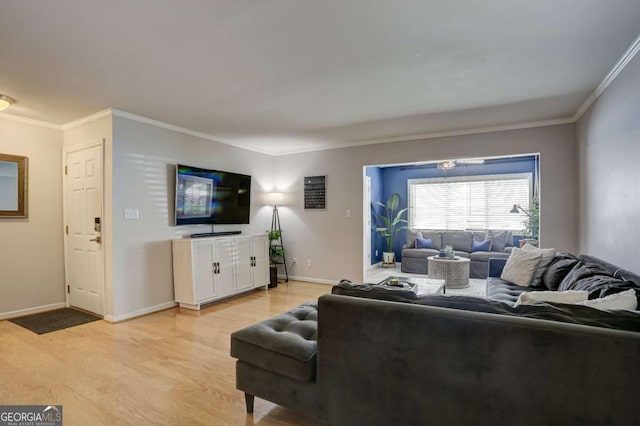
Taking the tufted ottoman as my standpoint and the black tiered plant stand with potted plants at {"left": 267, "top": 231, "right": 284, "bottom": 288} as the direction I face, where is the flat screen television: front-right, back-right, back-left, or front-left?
front-left

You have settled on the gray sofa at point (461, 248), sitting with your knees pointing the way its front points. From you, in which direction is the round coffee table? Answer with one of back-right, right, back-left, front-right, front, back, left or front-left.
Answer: front

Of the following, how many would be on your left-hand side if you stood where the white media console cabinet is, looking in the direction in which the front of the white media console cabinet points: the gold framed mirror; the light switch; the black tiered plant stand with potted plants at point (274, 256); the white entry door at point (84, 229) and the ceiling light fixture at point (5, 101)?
1

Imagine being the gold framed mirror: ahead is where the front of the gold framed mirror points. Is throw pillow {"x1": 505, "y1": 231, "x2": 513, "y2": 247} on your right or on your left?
on your left

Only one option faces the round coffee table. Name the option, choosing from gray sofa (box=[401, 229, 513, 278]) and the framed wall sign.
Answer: the gray sofa

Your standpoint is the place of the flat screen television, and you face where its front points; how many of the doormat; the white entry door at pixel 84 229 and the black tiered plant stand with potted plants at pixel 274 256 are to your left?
1

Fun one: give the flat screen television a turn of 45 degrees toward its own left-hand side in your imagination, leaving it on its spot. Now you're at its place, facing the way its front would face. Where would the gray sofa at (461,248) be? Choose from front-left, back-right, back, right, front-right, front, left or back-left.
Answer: front

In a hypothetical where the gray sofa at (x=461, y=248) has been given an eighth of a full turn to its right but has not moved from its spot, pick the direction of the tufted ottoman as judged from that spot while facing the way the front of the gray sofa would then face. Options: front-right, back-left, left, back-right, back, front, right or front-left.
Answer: front-left

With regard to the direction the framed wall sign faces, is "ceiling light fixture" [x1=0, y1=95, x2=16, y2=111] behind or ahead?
ahead

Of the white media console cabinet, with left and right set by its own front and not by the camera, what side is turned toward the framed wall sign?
left

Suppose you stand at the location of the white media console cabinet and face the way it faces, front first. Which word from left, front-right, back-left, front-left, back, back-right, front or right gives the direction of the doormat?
back-right

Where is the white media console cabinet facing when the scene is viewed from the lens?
facing the viewer and to the right of the viewer

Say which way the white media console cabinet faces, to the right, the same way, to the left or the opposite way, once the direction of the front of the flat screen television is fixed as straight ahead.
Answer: the same way

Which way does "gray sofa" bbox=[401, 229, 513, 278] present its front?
toward the camera
